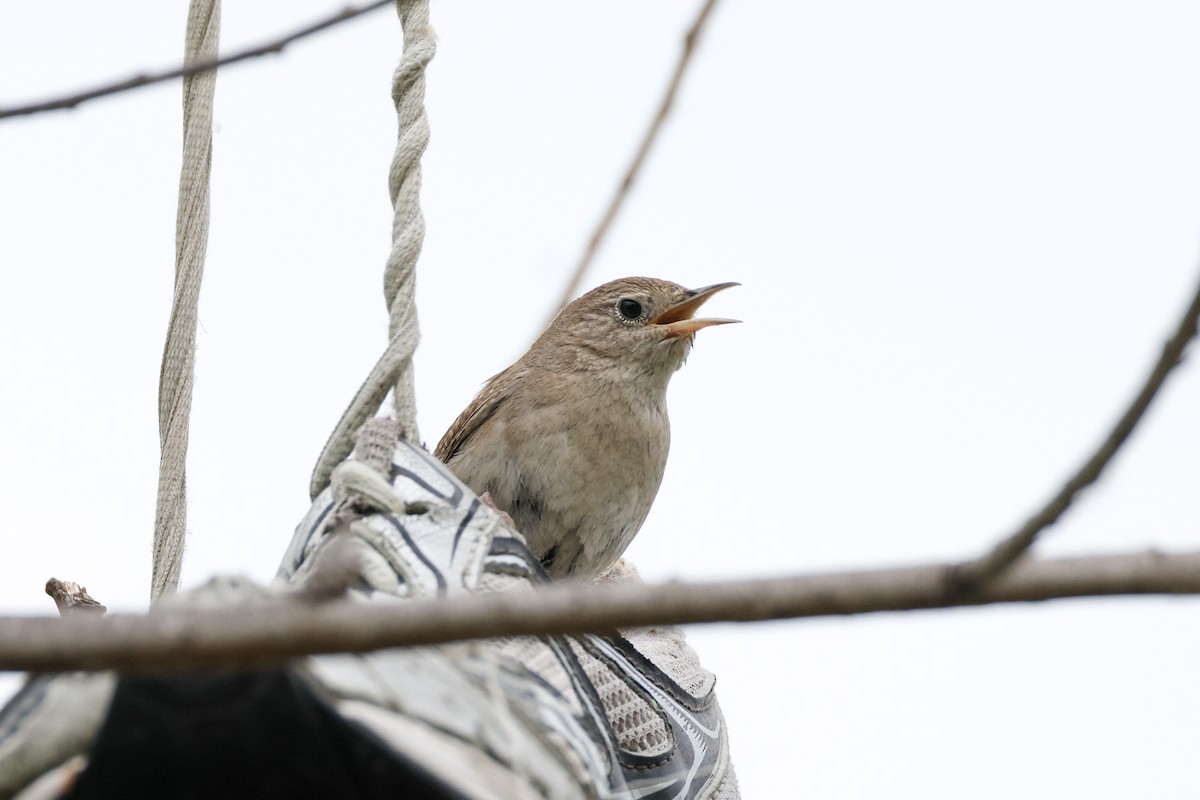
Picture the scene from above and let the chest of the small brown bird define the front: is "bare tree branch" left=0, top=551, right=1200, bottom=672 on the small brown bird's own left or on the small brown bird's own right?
on the small brown bird's own right

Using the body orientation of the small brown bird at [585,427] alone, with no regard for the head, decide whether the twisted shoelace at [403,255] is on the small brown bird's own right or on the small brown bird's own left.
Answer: on the small brown bird's own right

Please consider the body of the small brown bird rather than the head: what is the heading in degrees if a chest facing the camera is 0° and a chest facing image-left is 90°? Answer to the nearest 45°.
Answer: approximately 315°

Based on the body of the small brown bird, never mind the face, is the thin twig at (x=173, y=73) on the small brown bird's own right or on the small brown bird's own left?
on the small brown bird's own right
